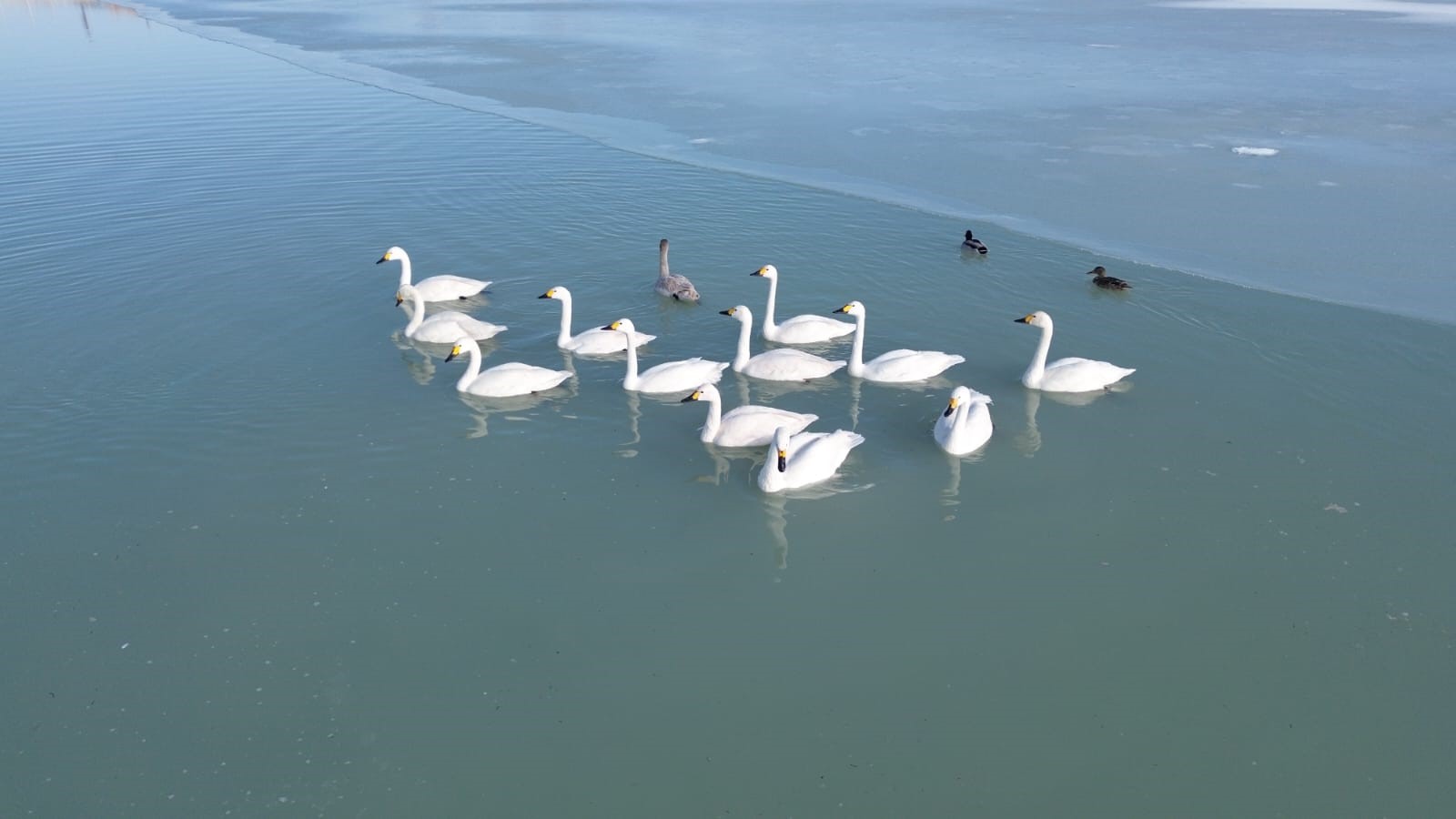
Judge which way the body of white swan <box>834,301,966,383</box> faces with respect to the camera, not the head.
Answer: to the viewer's left

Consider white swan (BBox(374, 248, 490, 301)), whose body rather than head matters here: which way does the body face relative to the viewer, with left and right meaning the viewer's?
facing to the left of the viewer

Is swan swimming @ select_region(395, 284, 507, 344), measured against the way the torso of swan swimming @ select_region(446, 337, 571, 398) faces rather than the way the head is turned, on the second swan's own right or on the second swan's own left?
on the second swan's own right

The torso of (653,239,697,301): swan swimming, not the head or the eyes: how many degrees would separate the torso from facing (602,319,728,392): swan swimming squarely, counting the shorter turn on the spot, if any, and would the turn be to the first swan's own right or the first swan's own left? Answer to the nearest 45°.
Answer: approximately 135° to the first swan's own left

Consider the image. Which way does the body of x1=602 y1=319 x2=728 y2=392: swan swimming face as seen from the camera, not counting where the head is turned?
to the viewer's left

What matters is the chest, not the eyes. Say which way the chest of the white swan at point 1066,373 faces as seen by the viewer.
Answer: to the viewer's left

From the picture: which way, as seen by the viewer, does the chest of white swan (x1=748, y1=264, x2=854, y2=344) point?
to the viewer's left

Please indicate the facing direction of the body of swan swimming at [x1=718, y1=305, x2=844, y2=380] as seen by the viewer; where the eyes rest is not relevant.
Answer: to the viewer's left

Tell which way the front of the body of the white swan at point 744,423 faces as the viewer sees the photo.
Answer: to the viewer's left

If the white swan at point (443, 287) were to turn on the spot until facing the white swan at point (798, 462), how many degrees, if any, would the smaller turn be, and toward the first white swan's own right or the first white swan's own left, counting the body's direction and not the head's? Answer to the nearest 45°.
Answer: approximately 135° to the first white swan's own left

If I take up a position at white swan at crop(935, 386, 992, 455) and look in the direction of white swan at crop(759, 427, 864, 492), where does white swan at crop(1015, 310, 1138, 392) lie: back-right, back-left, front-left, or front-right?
back-right
